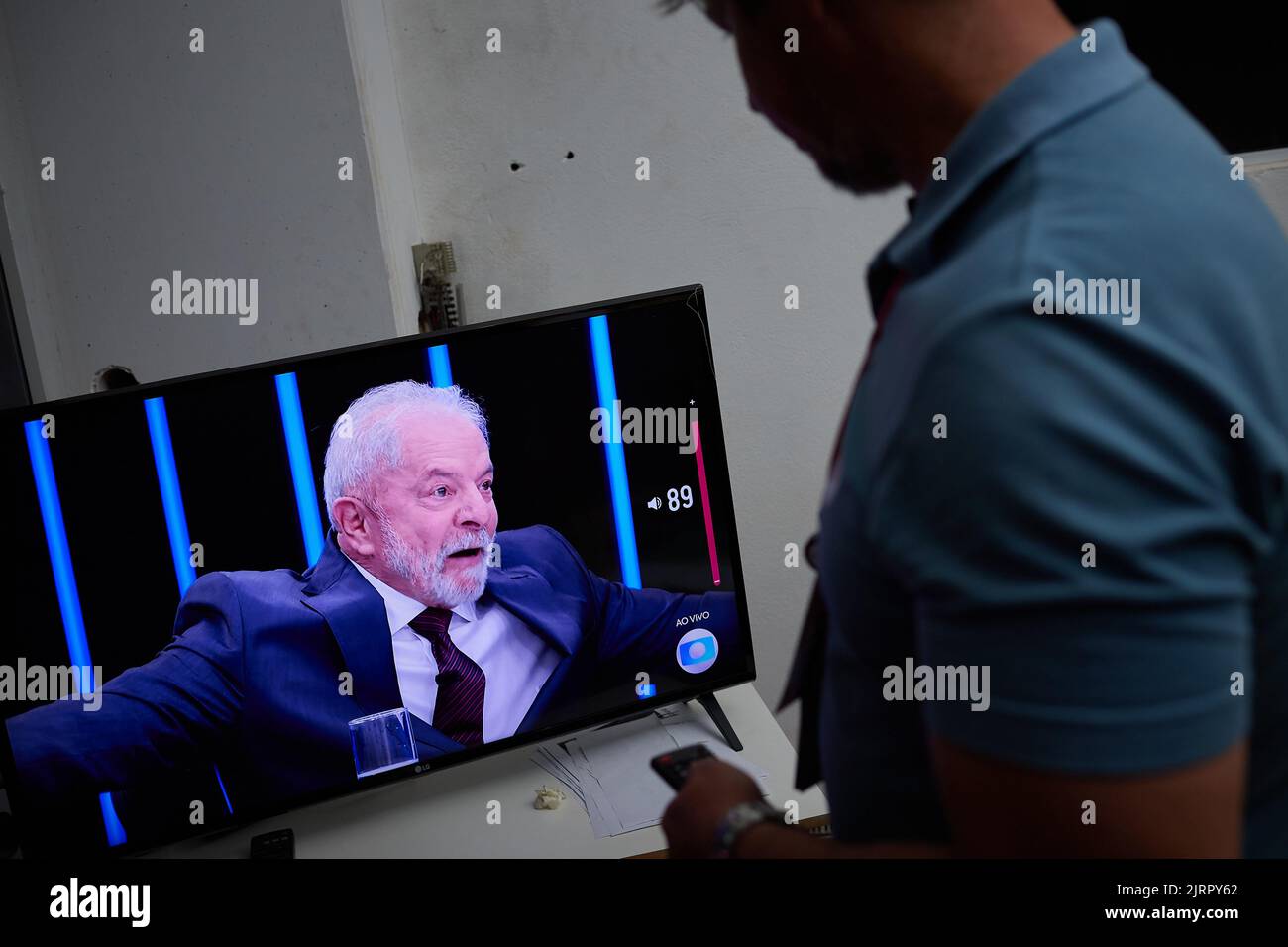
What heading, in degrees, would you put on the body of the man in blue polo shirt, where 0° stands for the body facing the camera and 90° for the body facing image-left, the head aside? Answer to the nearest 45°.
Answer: approximately 90°

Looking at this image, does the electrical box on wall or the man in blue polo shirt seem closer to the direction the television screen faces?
the man in blue polo shirt

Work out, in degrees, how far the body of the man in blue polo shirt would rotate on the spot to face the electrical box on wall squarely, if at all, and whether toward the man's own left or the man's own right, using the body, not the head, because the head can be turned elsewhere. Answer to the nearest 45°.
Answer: approximately 45° to the man's own right

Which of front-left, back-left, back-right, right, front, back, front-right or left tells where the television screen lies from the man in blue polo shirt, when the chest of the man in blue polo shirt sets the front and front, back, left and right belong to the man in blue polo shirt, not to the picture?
front-right

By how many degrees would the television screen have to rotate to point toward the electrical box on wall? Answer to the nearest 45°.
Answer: approximately 180°

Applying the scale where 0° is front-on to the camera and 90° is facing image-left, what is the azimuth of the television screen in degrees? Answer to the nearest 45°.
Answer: approximately 0°

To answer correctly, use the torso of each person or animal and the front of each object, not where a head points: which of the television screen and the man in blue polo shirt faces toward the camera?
the television screen

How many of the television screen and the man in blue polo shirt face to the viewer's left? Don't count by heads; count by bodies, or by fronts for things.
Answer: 1
